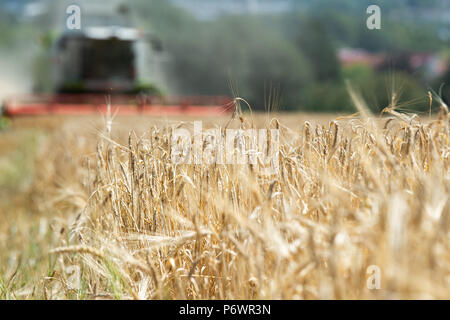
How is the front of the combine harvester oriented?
toward the camera
